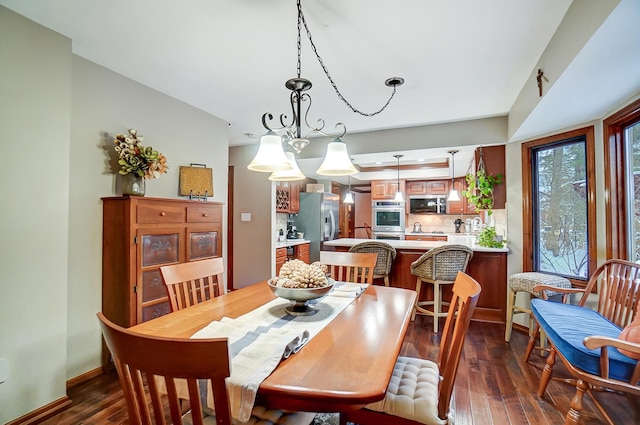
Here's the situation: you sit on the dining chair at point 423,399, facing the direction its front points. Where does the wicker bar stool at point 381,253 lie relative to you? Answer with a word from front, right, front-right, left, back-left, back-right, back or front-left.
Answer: right

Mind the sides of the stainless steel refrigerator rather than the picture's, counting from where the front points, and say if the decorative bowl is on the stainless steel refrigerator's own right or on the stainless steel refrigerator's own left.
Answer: on the stainless steel refrigerator's own right

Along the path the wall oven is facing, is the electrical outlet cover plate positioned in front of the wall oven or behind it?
in front

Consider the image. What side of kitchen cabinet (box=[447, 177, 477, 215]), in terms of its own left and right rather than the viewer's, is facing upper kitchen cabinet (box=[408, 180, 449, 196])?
right

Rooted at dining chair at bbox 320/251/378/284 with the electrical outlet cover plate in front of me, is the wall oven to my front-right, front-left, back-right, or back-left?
back-right

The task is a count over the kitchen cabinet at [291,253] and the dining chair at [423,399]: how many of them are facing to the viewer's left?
1

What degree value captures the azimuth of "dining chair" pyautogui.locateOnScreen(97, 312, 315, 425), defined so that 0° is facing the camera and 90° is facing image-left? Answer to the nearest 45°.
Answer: approximately 225°

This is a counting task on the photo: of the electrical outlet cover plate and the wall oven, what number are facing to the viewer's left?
0

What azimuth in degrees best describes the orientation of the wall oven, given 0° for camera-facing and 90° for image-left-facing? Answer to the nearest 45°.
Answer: approximately 0°

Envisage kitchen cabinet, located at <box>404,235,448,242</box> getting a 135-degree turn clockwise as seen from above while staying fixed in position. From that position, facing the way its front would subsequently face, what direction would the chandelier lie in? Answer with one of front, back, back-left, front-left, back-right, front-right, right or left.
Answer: back-left

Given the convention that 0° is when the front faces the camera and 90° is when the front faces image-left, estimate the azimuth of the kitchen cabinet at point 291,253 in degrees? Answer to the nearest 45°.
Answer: approximately 315°

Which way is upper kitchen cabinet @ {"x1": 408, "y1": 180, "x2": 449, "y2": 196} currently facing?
toward the camera

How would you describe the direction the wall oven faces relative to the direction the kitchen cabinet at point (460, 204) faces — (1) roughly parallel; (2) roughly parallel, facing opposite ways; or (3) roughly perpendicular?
roughly parallel

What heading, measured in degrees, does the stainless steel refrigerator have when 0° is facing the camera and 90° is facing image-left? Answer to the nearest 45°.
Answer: approximately 315°

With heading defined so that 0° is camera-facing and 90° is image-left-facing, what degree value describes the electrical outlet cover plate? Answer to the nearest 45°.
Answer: approximately 315°

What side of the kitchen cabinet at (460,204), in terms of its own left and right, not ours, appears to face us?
front

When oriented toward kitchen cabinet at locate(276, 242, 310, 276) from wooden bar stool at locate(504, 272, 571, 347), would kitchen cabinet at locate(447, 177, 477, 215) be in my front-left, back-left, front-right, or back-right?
front-right

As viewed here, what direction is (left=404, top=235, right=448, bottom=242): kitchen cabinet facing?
toward the camera

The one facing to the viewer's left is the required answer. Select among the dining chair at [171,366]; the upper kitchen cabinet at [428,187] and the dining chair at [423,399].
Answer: the dining chair at [423,399]
